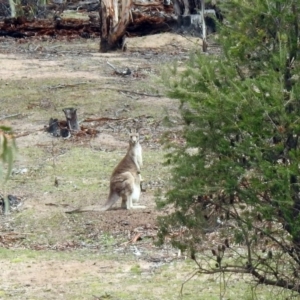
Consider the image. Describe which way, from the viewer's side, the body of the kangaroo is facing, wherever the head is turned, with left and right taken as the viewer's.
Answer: facing to the right of the viewer

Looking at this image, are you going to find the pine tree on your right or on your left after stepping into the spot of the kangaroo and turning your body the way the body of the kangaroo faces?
on your right

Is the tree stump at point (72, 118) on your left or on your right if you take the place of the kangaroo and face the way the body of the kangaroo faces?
on your left

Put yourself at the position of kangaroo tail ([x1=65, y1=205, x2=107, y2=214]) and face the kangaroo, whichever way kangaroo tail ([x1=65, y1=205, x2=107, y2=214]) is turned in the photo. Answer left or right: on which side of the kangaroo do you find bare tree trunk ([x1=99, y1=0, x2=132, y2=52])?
left

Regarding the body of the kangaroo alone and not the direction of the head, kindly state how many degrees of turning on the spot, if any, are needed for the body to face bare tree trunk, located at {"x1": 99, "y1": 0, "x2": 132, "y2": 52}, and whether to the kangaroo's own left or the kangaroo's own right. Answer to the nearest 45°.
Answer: approximately 90° to the kangaroo's own left
